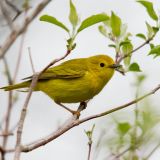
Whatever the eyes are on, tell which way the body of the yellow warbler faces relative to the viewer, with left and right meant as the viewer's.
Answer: facing to the right of the viewer
